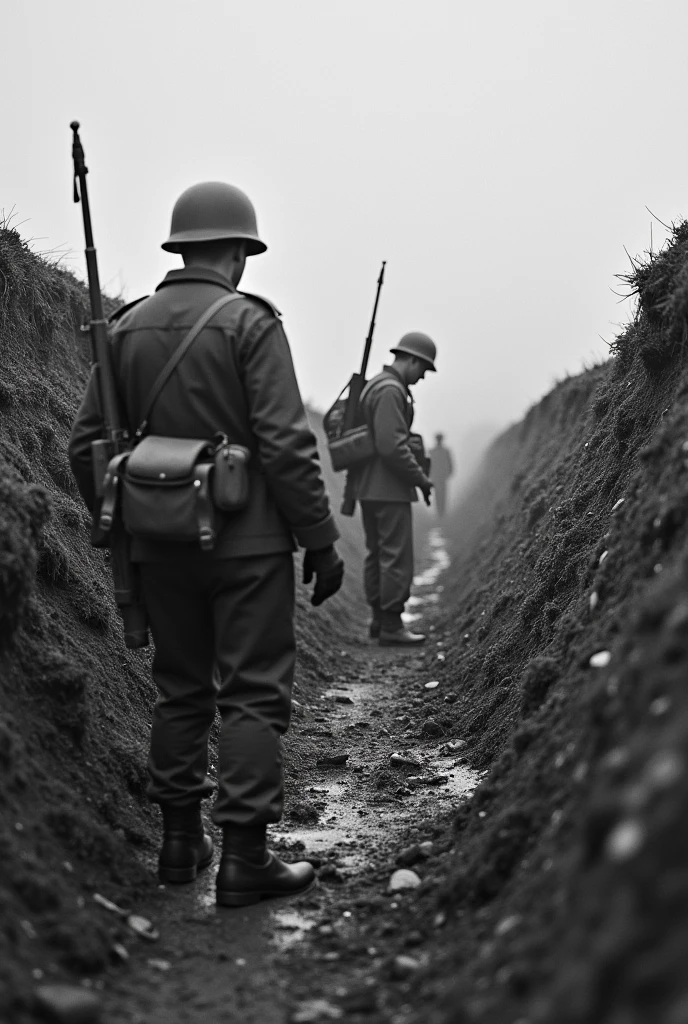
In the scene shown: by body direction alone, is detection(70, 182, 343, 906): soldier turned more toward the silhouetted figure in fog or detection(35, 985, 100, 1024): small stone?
the silhouetted figure in fog

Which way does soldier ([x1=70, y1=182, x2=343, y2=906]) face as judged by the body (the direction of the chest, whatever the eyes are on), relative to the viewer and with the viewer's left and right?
facing away from the viewer and to the right of the viewer

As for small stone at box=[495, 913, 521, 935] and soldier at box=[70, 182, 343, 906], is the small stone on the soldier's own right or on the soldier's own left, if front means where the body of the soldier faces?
on the soldier's own right

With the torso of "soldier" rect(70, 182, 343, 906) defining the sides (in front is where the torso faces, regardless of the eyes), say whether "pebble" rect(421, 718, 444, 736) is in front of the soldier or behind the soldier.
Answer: in front

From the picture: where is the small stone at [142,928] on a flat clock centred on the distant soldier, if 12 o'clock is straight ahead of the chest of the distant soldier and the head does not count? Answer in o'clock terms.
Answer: The small stone is roughly at 3 o'clock from the distant soldier.

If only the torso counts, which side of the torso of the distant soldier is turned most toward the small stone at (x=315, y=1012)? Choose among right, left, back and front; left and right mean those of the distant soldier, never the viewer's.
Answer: right

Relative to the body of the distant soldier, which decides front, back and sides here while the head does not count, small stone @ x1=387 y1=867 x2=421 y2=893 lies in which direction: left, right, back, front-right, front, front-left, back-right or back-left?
right

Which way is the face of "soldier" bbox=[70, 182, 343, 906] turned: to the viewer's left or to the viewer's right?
to the viewer's right

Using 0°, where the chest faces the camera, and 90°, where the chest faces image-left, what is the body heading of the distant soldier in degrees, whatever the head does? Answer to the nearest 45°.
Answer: approximately 270°

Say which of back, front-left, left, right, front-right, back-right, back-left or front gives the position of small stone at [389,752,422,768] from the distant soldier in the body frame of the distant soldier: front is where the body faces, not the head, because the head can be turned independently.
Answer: right

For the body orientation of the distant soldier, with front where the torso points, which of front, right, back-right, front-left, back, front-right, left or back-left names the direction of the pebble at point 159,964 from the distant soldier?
right

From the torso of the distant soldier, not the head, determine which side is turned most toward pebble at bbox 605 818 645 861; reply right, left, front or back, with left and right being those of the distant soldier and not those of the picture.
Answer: right

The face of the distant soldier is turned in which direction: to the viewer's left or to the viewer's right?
to the viewer's right

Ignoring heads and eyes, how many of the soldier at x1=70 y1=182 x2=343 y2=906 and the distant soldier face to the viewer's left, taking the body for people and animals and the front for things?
0
